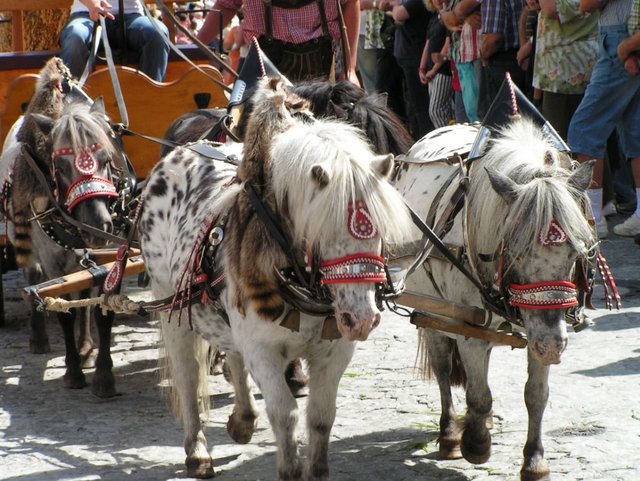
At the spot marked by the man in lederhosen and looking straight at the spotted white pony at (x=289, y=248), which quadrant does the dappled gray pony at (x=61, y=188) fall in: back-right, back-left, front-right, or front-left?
front-right

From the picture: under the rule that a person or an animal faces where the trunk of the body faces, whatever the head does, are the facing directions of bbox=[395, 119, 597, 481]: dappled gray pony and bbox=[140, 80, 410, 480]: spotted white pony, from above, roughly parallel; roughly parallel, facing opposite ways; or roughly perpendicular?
roughly parallel

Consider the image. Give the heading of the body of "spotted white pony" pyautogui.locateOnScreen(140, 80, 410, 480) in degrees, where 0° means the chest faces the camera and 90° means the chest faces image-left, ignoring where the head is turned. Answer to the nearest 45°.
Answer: approximately 315°

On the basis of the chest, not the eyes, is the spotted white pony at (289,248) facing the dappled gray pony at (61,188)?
no

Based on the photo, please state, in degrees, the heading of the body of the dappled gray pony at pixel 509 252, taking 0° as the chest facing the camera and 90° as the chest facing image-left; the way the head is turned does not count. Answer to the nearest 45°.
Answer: approximately 315°

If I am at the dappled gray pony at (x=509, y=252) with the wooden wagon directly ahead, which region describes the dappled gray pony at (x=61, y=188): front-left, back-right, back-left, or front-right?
front-left

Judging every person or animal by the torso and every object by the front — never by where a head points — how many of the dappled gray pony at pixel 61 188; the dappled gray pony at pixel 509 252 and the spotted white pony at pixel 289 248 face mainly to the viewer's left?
0

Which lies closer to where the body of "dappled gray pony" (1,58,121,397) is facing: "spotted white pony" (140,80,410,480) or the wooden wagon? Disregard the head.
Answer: the spotted white pony

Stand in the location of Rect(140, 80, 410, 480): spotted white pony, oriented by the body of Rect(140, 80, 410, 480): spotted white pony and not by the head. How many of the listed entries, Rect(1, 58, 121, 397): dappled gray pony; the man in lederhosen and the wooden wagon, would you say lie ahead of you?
0

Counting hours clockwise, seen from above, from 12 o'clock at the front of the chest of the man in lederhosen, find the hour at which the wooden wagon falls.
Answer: The wooden wagon is roughly at 4 o'clock from the man in lederhosen.

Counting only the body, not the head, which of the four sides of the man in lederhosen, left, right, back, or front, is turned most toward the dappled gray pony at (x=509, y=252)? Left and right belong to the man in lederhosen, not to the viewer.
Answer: front

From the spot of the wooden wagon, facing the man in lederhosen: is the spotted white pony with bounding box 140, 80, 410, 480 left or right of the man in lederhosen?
right

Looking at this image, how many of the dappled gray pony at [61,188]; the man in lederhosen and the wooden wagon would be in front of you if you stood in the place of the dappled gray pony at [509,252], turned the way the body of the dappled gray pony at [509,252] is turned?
0

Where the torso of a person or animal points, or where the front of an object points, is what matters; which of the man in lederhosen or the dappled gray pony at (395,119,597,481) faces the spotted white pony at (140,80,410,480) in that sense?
the man in lederhosen

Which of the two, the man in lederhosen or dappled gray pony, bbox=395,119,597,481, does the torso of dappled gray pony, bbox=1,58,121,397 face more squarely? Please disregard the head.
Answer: the dappled gray pony

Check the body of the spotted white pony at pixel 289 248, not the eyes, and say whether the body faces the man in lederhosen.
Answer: no

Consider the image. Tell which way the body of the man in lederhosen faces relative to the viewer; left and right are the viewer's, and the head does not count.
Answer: facing the viewer

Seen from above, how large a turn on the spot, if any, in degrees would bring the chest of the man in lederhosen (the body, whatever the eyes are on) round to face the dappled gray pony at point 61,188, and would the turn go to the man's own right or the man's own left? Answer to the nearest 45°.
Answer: approximately 45° to the man's own right
